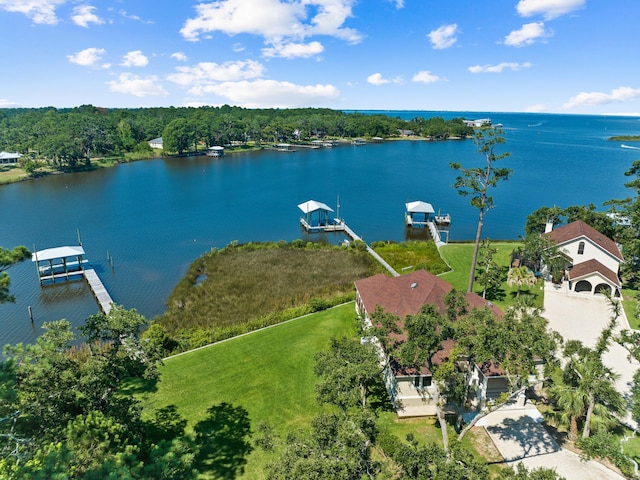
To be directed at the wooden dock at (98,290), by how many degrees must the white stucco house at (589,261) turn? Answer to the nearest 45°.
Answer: approximately 45° to its right

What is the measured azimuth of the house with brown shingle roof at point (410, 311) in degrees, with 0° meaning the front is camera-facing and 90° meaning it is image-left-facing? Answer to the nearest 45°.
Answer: approximately 0°

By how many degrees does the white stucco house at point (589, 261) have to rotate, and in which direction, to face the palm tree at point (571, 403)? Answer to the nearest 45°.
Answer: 0° — it already faces it

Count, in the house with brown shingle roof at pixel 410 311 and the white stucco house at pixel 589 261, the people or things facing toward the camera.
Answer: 2

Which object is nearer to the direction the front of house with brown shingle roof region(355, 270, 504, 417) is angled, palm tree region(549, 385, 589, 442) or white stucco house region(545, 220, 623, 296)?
the palm tree

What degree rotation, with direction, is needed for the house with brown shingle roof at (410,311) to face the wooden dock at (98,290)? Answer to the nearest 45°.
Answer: approximately 90° to its right

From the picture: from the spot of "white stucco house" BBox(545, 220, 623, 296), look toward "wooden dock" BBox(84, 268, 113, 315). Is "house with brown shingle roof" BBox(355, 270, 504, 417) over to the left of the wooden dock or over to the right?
left

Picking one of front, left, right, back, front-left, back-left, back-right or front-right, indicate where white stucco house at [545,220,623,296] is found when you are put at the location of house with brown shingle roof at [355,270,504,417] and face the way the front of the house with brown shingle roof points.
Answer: back-left
